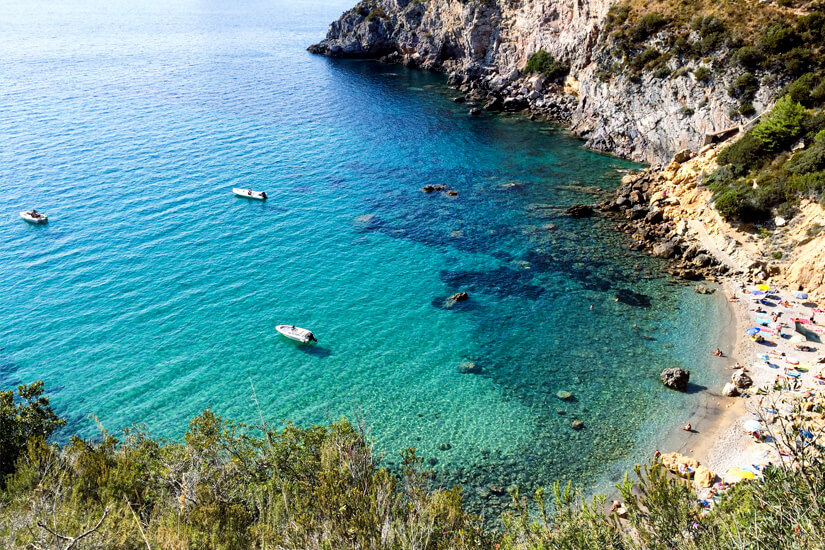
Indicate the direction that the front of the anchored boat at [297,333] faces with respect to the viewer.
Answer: facing away from the viewer and to the left of the viewer

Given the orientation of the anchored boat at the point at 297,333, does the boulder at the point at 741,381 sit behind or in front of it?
behind

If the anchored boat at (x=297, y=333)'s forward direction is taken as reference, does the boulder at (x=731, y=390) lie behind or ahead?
behind

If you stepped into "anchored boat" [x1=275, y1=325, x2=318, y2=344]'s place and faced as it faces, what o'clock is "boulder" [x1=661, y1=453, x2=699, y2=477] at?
The boulder is roughly at 6 o'clock from the anchored boat.

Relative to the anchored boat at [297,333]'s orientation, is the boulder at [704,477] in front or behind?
behind

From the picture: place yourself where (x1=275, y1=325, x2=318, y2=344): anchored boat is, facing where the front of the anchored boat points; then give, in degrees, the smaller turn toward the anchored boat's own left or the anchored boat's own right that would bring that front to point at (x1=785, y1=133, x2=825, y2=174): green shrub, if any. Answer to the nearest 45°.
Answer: approximately 135° to the anchored boat's own right

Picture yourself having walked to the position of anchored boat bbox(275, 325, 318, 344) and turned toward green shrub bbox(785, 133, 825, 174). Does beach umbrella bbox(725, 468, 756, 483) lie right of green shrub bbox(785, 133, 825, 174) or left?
right

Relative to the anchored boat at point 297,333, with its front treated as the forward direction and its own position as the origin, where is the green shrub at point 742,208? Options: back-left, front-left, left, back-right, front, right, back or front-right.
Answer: back-right

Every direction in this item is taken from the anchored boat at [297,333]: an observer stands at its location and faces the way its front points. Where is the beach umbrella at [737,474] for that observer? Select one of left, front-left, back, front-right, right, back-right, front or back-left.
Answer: back

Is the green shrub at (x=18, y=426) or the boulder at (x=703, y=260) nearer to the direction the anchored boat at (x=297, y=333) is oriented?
the green shrub
